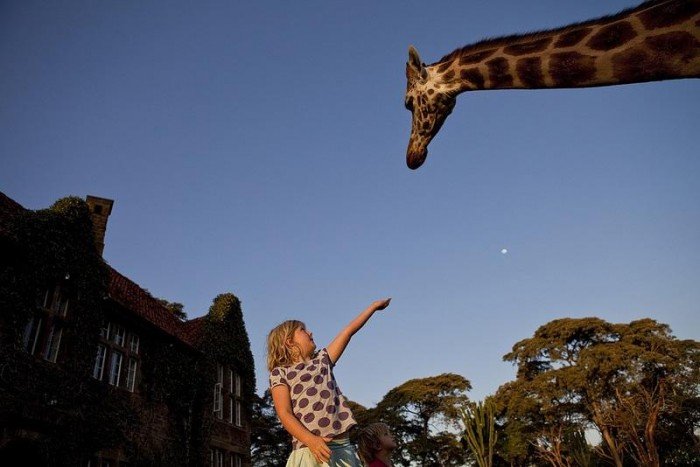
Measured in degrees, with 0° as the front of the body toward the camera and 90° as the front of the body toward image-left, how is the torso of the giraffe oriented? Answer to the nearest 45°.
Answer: approximately 90°

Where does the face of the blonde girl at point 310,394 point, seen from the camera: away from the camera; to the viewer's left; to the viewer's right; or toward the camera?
to the viewer's right

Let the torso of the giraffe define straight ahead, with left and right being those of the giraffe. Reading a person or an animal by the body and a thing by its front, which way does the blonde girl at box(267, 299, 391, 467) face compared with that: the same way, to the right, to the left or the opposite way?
the opposite way

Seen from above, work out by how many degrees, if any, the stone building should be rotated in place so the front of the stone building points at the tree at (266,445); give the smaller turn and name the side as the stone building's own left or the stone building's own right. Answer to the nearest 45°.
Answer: approximately 90° to the stone building's own left

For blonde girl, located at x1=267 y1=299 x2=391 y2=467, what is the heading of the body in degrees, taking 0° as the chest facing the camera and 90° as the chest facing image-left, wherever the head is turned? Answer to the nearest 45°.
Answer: approximately 315°

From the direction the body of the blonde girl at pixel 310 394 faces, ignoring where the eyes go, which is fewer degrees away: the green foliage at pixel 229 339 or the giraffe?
the giraffe

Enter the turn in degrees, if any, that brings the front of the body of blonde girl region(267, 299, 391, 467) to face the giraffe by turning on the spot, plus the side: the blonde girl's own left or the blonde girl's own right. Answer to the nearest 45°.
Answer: approximately 45° to the blonde girl's own left

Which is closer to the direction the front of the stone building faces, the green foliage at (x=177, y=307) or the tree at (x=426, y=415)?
the tree

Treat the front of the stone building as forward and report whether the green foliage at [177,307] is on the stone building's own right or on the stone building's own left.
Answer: on the stone building's own left

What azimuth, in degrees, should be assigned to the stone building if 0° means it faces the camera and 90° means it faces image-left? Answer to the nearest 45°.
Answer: approximately 315°

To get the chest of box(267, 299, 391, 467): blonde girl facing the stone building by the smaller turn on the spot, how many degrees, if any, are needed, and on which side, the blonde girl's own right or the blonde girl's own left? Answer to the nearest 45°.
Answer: approximately 180°

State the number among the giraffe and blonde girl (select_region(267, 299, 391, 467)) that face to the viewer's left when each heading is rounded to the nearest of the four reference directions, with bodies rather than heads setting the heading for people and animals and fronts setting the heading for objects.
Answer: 1

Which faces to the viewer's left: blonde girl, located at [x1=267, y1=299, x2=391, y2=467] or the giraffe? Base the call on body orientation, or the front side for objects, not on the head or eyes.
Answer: the giraffe
